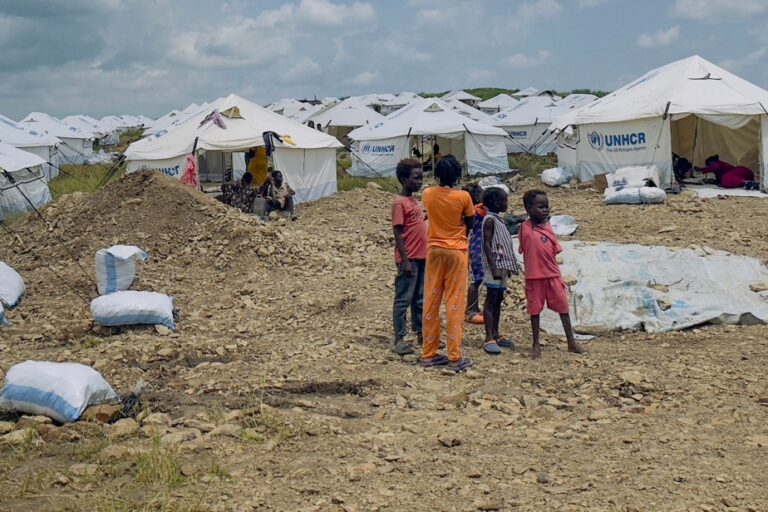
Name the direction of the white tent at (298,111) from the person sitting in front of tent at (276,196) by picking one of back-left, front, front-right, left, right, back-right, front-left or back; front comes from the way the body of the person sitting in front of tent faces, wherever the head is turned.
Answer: back

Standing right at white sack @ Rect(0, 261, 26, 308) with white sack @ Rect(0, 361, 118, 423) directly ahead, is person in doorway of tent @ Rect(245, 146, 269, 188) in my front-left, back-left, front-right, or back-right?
back-left

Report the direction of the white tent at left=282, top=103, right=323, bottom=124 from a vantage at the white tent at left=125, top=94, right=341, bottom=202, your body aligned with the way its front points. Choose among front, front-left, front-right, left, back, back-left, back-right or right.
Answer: back

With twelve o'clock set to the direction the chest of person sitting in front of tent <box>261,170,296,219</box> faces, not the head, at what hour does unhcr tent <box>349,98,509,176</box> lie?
The unhcr tent is roughly at 7 o'clock from the person sitting in front of tent.

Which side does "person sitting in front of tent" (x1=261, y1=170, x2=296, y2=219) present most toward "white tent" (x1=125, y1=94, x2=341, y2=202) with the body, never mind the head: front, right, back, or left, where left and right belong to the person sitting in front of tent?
back

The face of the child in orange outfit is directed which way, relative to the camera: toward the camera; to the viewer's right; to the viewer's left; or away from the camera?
away from the camera

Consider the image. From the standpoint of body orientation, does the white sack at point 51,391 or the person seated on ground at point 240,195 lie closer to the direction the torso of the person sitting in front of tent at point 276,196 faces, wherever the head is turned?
the white sack
